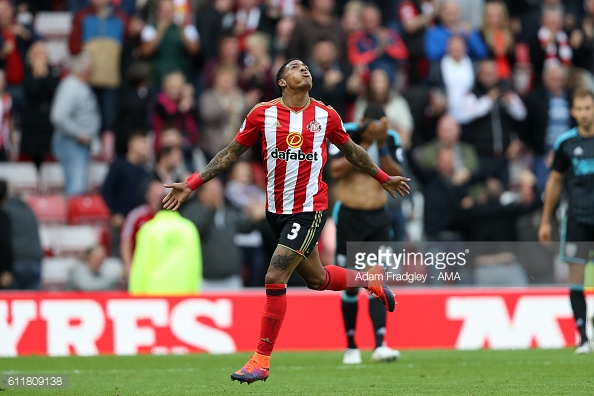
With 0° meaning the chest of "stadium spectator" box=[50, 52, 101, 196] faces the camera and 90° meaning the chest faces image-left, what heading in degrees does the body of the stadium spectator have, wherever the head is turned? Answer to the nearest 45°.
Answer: approximately 270°

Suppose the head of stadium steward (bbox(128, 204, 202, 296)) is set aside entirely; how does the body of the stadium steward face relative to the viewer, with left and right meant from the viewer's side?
facing away from the viewer

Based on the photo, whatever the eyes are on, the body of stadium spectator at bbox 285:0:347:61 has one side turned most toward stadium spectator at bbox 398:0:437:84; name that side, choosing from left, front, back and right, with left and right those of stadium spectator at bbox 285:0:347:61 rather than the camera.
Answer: left

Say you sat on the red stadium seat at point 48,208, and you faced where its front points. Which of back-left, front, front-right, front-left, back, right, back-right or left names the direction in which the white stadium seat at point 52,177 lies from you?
back

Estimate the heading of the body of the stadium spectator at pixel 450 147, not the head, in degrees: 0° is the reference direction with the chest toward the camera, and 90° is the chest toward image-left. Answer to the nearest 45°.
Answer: approximately 0°

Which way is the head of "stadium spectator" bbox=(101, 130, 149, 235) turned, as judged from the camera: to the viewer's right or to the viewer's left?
to the viewer's right

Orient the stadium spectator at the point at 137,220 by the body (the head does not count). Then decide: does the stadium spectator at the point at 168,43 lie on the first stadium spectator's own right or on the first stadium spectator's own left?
on the first stadium spectator's own left

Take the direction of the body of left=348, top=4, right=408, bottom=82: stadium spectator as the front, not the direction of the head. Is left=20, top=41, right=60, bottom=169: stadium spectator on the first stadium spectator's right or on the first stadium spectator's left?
on the first stadium spectator's right
